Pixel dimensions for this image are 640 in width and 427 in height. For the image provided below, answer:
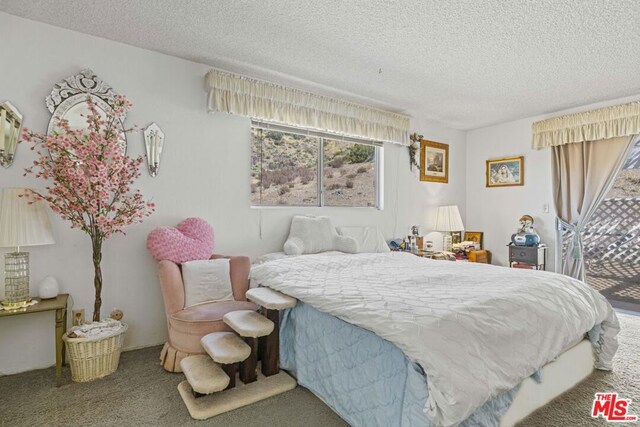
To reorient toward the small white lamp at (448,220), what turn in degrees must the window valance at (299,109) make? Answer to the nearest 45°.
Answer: approximately 90° to its left

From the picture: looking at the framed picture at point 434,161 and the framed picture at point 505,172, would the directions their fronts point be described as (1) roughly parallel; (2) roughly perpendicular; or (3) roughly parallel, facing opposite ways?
roughly perpendicular

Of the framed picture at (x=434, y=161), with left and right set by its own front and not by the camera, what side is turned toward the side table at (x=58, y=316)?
right

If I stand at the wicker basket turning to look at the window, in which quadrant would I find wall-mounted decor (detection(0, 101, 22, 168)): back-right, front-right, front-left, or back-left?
back-left

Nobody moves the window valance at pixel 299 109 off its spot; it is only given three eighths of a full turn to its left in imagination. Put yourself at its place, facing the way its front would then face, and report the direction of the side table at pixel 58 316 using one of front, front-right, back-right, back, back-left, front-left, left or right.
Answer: back-left

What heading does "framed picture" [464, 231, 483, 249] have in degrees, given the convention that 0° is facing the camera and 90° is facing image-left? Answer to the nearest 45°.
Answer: approximately 0°

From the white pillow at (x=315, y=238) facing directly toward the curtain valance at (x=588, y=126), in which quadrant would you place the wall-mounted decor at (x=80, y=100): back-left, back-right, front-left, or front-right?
back-right

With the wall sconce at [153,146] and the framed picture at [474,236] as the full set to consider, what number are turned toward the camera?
2

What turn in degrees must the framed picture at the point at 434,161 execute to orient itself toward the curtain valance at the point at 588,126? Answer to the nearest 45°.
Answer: approximately 45° to its left

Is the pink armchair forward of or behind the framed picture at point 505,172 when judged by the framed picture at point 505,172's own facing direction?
forward

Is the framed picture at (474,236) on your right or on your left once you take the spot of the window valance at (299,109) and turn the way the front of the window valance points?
on your left

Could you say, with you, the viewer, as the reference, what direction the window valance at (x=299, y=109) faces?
facing the viewer and to the right of the viewer
